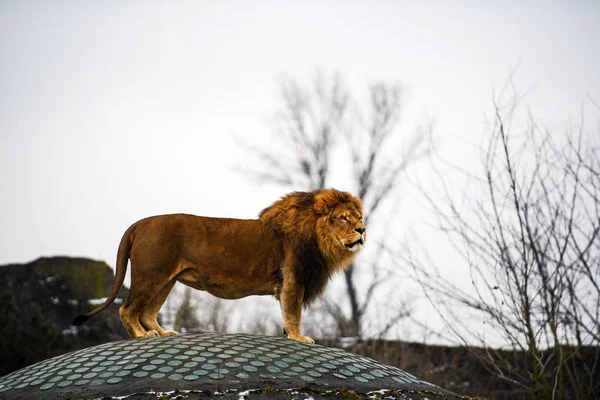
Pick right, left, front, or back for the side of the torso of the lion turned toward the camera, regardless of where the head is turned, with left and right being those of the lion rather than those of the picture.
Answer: right
